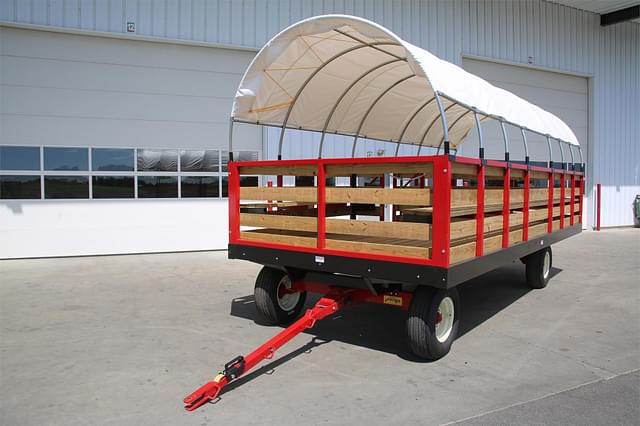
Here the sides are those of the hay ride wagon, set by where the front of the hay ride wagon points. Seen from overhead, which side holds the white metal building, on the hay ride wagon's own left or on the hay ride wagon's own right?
on the hay ride wagon's own right

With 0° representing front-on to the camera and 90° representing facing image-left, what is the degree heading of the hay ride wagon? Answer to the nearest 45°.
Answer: approximately 45°
